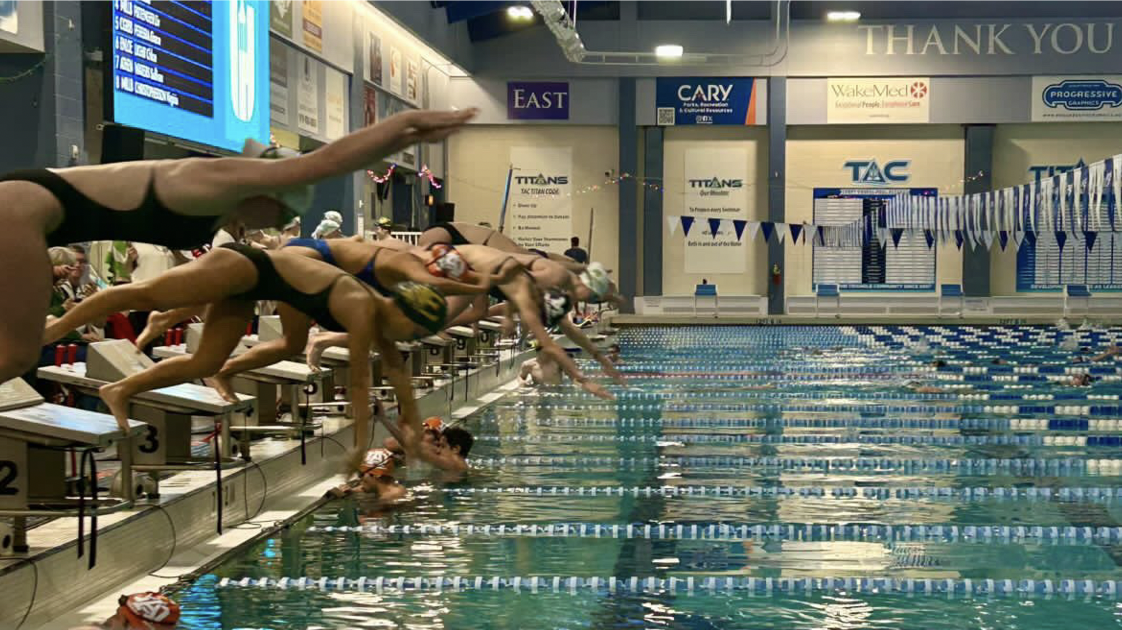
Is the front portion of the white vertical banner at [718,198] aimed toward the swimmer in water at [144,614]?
yes

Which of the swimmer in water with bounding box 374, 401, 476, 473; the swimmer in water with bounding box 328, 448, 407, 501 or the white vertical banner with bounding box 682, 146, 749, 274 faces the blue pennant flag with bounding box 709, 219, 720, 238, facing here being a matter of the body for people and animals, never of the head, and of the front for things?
the white vertical banner

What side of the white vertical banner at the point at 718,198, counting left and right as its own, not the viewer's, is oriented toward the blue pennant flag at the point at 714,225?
front

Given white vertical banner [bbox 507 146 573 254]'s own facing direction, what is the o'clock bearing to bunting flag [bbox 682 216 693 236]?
The bunting flag is roughly at 10 o'clock from the white vertical banner.

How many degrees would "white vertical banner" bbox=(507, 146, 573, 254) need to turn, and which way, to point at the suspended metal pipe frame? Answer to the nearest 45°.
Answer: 0° — it already faces it

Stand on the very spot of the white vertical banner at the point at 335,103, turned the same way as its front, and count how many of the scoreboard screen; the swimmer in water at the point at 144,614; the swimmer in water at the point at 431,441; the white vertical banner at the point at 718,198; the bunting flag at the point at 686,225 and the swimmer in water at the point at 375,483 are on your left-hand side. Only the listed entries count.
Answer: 2

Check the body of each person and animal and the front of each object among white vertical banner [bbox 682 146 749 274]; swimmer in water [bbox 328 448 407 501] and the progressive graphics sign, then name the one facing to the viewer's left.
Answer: the swimmer in water

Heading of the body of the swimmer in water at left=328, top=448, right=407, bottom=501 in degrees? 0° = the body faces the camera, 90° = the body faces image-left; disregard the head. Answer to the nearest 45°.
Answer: approximately 90°

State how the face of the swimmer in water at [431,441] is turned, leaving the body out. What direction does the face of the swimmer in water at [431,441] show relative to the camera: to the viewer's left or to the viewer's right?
to the viewer's left

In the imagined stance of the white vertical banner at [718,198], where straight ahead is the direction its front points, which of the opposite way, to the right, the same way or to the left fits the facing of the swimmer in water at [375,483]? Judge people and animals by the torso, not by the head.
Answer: to the right

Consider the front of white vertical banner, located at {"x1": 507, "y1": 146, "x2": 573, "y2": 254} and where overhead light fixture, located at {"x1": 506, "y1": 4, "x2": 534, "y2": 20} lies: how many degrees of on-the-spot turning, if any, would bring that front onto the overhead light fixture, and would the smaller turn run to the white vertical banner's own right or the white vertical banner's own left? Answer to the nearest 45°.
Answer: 0° — it already faces it

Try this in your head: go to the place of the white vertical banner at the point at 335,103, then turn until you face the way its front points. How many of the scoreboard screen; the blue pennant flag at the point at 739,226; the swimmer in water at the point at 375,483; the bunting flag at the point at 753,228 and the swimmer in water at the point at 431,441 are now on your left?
2
